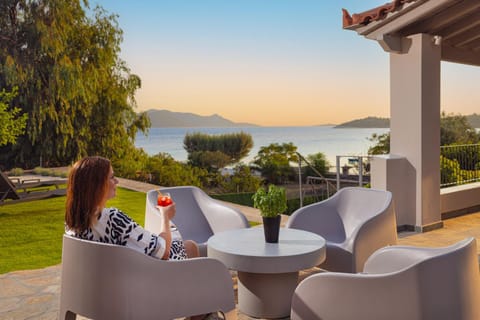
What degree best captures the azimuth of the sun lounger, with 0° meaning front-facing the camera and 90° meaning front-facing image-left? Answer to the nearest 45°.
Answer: approximately 270°

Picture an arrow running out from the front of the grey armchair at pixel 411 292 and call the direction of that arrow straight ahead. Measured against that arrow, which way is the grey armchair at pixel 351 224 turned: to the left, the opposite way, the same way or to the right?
to the left

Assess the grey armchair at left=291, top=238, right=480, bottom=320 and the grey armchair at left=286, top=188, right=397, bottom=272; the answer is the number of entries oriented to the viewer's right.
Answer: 0

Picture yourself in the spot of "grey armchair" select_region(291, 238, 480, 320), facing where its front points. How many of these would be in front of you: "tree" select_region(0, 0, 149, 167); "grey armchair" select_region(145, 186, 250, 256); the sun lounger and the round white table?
4

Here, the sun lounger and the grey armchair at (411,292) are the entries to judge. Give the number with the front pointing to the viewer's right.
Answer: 1

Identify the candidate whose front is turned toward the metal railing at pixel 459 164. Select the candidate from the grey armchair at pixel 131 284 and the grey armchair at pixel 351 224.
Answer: the grey armchair at pixel 131 284

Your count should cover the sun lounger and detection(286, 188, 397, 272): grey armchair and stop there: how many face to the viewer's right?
1

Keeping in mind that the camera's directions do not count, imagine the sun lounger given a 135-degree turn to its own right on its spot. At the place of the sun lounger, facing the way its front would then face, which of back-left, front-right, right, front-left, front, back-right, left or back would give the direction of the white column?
left

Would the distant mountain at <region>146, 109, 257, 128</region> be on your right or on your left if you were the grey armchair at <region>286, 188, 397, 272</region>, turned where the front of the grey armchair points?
on your right

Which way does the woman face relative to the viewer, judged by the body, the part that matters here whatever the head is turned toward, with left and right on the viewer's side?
facing away from the viewer and to the right of the viewer

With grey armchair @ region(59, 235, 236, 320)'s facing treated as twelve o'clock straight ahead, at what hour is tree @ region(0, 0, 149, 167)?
The tree is roughly at 10 o'clock from the grey armchair.

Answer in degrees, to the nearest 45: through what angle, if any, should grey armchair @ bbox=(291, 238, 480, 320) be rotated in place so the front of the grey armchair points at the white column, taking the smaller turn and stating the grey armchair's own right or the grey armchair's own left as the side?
approximately 45° to the grey armchair's own right

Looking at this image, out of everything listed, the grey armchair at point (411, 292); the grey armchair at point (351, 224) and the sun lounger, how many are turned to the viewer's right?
1

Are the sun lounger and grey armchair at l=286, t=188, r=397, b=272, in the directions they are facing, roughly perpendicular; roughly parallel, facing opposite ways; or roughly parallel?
roughly parallel, facing opposite ways

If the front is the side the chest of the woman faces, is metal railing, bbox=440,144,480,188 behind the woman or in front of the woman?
in front

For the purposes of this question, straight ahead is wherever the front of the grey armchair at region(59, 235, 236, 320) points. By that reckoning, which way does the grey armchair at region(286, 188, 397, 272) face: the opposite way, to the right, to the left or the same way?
the opposite way

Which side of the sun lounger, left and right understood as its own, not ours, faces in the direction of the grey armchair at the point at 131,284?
right

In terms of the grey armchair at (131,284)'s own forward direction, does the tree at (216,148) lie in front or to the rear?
in front

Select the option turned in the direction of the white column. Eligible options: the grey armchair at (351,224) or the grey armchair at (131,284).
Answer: the grey armchair at (131,284)

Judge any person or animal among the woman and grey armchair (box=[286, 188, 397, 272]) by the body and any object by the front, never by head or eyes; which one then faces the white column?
the woman

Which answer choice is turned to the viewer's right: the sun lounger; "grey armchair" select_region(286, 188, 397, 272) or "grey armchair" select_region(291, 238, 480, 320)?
the sun lounger

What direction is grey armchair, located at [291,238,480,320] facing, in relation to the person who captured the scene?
facing away from the viewer and to the left of the viewer
